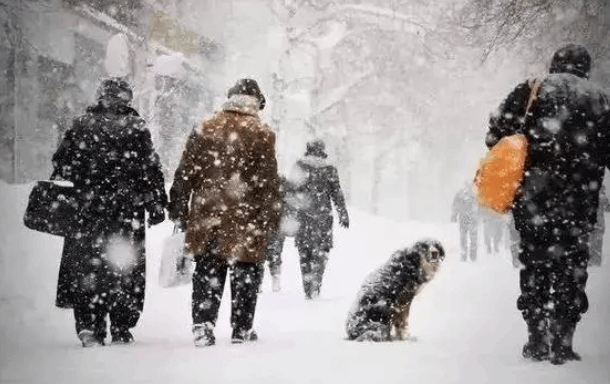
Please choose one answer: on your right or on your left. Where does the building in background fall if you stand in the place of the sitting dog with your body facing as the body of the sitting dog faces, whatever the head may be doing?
on your left

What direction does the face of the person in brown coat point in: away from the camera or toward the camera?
away from the camera

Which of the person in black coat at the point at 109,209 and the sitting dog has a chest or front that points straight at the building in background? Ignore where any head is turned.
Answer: the person in black coat

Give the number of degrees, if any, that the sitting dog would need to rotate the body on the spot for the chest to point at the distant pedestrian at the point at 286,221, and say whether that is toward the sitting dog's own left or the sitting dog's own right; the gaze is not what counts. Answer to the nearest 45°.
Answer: approximately 90° to the sitting dog's own left

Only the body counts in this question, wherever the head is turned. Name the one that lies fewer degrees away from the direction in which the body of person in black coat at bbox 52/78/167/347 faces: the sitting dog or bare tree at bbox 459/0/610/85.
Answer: the bare tree

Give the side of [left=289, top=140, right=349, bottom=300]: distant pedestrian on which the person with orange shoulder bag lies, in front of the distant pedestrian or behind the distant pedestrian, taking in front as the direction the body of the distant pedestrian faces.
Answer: behind

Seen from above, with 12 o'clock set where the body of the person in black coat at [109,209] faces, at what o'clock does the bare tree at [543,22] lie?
The bare tree is roughly at 2 o'clock from the person in black coat.

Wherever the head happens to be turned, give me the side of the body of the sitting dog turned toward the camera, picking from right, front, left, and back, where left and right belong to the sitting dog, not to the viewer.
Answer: right

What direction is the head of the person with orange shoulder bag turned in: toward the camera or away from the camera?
away from the camera

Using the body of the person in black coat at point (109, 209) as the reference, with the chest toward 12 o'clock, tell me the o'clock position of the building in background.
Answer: The building in background is roughly at 12 o'clock from the person in black coat.

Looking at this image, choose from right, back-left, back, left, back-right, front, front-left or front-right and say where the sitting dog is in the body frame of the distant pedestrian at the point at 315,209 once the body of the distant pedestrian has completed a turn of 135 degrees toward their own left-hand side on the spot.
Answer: front-left

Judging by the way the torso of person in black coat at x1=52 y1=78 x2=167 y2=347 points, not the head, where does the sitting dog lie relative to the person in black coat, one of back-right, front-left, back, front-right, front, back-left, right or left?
right

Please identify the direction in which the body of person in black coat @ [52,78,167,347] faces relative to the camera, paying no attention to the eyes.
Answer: away from the camera

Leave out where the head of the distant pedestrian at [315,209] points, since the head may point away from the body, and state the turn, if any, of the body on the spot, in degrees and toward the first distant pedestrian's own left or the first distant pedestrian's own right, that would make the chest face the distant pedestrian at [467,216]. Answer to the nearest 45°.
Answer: approximately 45° to the first distant pedestrian's own right

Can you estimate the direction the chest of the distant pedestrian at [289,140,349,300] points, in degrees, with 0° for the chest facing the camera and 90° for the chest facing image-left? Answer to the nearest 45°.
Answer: approximately 180°

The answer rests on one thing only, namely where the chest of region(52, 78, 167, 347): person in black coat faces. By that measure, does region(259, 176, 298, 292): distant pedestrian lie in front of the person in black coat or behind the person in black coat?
in front
